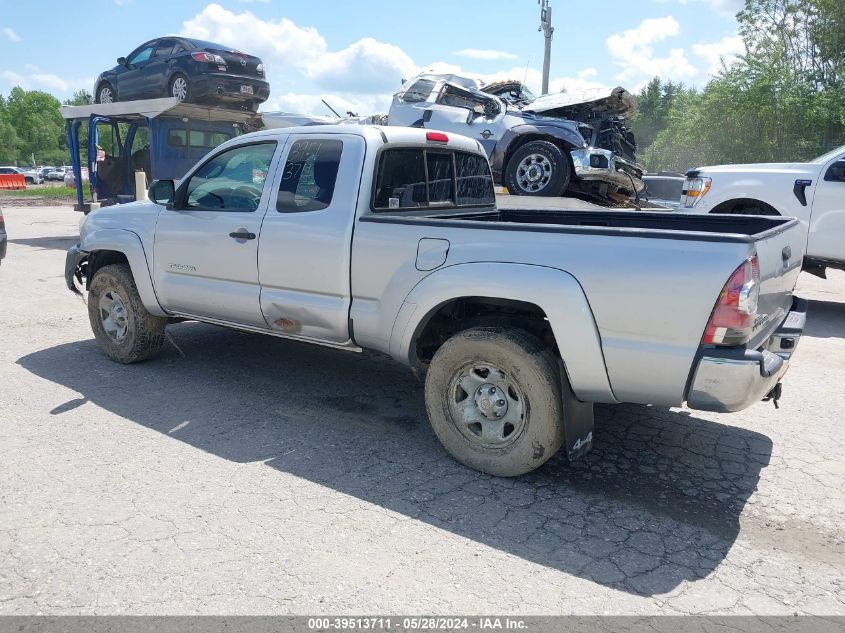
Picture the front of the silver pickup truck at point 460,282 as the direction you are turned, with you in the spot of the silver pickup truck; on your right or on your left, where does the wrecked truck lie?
on your right

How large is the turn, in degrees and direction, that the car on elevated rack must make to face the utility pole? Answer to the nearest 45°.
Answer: approximately 90° to its right

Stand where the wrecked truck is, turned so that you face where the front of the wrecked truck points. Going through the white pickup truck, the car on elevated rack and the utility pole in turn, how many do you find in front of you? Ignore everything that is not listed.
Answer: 1

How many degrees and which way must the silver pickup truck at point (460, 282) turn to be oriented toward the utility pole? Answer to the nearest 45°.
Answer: approximately 45° to its right

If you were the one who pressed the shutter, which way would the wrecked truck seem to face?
facing the viewer and to the right of the viewer

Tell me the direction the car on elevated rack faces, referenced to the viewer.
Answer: facing away from the viewer and to the left of the viewer

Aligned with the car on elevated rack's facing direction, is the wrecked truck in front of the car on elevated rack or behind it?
behind

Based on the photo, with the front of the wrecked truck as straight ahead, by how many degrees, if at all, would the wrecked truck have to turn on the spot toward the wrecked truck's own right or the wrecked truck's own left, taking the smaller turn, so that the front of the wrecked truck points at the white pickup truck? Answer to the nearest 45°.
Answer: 0° — it already faces it

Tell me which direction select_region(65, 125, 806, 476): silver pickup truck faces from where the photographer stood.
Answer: facing away from the viewer and to the left of the viewer
